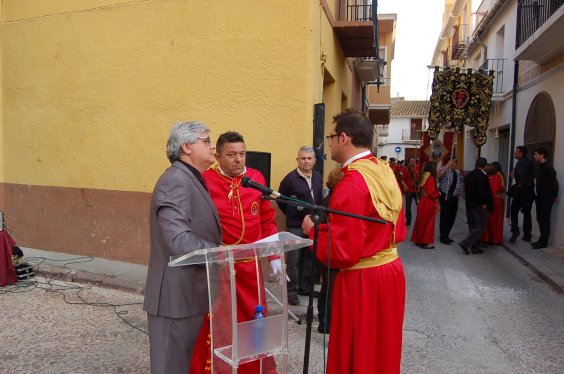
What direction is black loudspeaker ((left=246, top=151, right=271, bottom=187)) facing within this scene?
toward the camera

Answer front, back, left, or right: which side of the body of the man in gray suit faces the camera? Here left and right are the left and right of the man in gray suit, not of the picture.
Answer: right

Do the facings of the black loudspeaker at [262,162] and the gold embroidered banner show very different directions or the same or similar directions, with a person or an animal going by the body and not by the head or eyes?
same or similar directions

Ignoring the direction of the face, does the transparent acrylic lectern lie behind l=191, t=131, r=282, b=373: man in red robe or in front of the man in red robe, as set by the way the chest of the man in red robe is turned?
in front

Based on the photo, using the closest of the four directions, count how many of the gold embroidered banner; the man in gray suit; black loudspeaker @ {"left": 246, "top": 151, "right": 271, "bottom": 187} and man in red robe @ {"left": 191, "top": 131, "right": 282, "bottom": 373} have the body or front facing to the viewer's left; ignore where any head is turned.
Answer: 0

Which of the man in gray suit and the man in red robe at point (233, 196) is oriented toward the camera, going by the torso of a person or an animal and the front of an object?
the man in red robe

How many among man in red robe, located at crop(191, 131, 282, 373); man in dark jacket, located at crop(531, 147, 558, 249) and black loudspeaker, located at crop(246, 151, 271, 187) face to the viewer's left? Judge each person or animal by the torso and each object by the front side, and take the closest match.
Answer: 1

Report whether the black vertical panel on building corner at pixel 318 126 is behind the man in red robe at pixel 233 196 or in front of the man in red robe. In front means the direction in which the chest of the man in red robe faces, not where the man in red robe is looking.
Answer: behind

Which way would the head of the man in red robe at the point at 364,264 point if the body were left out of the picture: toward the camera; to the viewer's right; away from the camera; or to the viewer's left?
to the viewer's left

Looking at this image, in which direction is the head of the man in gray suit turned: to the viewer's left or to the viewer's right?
to the viewer's right

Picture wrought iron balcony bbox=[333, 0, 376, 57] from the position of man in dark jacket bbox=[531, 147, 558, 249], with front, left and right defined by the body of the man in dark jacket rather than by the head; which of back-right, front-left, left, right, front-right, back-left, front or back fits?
front-left

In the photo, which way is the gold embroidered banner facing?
toward the camera

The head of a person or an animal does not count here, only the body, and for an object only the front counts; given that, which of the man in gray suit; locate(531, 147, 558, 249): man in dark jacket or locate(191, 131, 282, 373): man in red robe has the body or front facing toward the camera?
the man in red robe

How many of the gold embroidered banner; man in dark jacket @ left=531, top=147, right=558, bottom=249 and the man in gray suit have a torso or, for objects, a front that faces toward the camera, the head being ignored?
1

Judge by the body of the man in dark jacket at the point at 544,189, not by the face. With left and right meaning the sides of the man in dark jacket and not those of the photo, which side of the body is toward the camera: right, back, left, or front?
left
